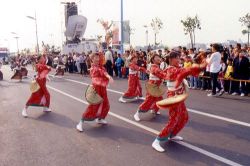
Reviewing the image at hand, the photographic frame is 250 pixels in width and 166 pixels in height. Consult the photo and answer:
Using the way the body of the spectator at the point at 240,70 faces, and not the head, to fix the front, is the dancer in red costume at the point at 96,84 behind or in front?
in front

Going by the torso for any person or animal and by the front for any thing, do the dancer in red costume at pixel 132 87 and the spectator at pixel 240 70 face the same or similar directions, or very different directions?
very different directions

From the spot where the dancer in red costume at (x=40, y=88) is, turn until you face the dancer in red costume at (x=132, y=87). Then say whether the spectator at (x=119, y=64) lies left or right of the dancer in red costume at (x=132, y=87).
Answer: left

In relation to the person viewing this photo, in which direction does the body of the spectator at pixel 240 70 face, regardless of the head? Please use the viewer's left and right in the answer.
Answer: facing the viewer and to the left of the viewer

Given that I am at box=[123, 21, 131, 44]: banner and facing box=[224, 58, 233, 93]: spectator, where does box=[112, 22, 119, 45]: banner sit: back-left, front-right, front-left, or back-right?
back-right

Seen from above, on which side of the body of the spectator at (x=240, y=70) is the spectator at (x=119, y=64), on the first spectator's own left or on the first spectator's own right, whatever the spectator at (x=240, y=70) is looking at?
on the first spectator's own right

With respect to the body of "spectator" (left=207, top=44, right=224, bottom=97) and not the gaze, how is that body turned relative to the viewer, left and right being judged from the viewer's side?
facing to the left of the viewer

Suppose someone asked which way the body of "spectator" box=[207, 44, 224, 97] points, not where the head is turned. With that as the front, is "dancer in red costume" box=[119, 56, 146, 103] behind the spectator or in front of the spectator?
in front

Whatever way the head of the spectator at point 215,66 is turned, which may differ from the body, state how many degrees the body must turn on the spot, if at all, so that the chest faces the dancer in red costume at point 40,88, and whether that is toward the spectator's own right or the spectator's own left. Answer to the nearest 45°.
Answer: approximately 45° to the spectator's own left
